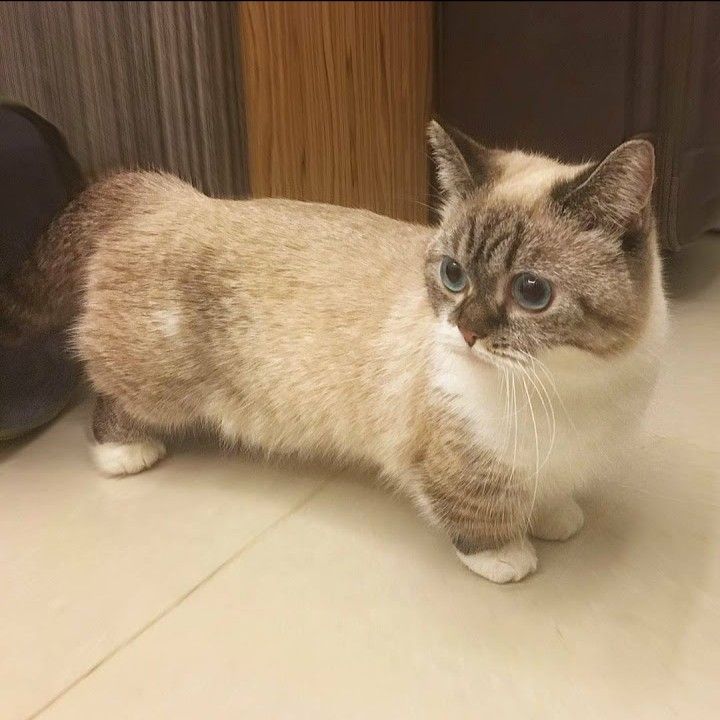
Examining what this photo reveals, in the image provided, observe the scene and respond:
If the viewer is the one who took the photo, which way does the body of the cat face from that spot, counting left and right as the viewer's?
facing the viewer and to the right of the viewer

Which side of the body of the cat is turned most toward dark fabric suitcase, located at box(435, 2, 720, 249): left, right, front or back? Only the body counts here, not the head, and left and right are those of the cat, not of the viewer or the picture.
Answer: left
